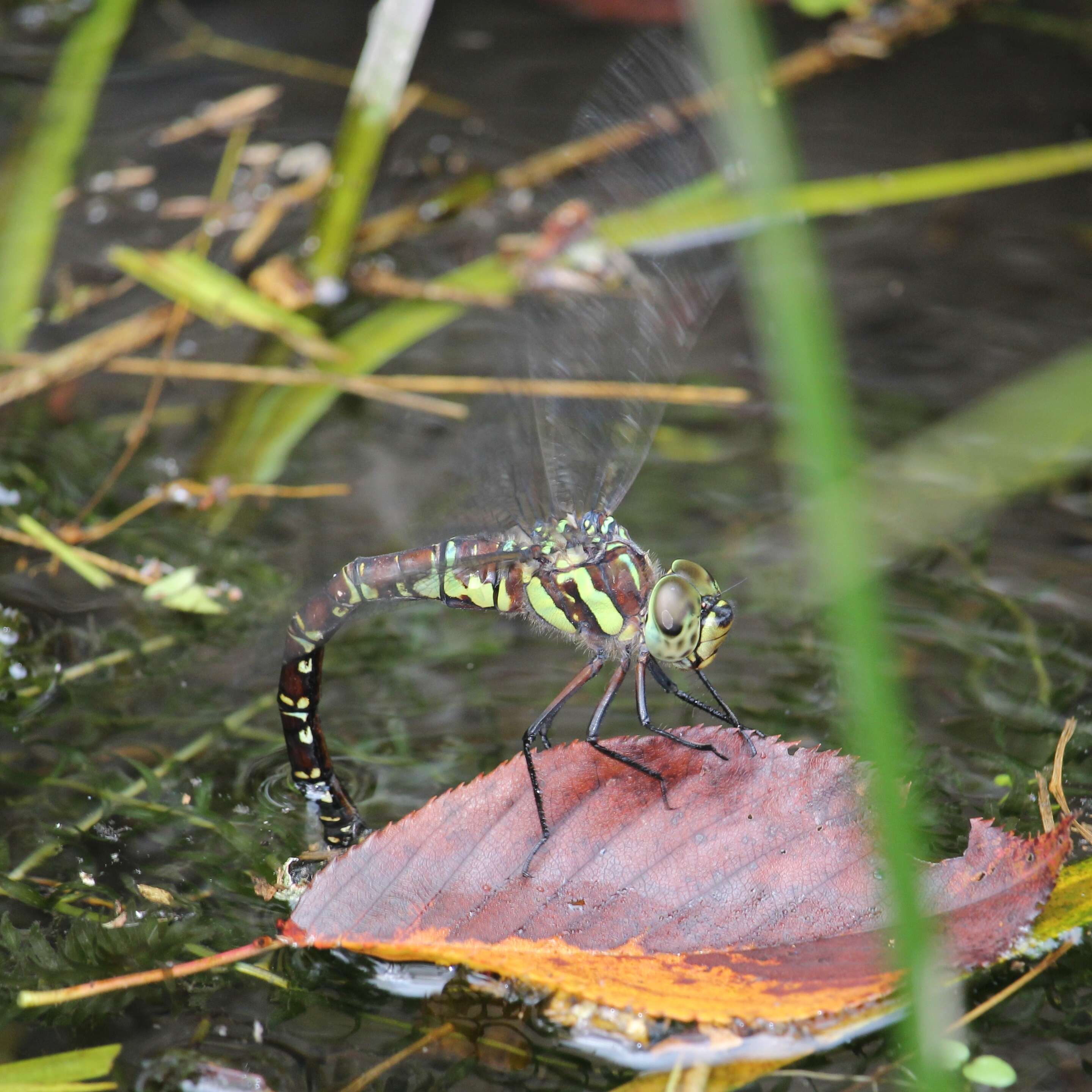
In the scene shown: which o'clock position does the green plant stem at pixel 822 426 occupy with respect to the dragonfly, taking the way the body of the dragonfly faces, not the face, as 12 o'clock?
The green plant stem is roughly at 3 o'clock from the dragonfly.

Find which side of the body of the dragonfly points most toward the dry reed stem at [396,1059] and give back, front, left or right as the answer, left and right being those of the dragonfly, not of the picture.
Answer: right

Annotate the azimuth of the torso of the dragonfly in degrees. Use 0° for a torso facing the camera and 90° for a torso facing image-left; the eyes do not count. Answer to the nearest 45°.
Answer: approximately 270°

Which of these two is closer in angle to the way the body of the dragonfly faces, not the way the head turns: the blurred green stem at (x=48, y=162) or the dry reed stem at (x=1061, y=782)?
the dry reed stem

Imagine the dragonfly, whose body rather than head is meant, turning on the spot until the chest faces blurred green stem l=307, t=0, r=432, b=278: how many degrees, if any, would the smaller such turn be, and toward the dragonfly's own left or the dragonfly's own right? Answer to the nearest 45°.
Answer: approximately 90° to the dragonfly's own left

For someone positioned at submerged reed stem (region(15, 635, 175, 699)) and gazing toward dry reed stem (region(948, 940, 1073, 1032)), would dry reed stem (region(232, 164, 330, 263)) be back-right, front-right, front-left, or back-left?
back-left

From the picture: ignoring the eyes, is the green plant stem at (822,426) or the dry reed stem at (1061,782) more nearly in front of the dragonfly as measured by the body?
the dry reed stem

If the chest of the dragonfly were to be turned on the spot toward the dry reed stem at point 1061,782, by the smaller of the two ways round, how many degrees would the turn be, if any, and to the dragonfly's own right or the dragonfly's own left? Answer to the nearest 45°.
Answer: approximately 45° to the dragonfly's own right
